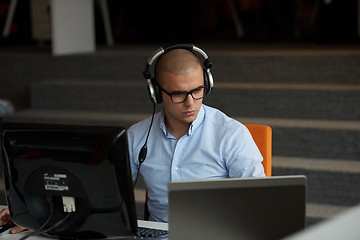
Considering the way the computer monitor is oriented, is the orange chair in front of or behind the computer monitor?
in front

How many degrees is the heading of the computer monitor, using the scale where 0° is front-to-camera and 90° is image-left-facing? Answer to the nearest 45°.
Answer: approximately 225°

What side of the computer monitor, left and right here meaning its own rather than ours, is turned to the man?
front
